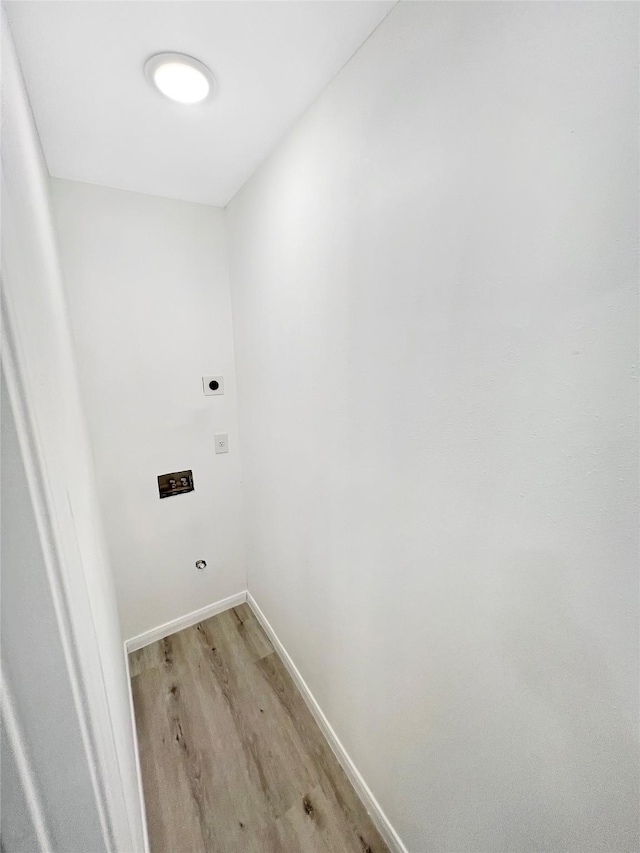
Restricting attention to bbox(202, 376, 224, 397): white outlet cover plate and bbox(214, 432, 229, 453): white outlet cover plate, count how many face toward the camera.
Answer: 2

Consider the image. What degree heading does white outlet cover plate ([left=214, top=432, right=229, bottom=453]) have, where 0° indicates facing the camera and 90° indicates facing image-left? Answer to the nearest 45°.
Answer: approximately 0°

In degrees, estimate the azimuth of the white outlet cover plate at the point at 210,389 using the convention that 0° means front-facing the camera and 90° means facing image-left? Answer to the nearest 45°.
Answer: approximately 0°
